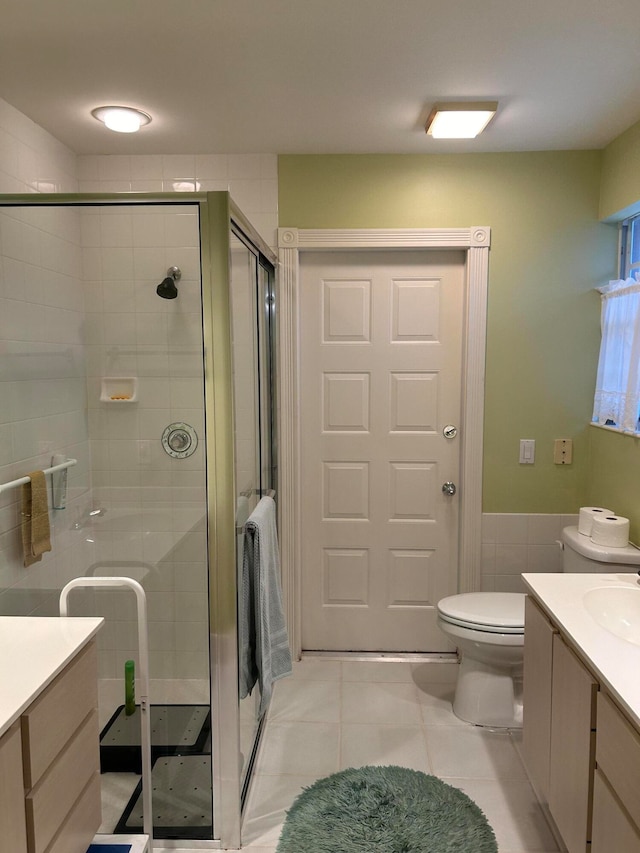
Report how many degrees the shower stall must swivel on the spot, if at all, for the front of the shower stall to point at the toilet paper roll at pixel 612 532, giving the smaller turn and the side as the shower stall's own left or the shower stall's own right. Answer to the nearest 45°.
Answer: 0° — it already faces it

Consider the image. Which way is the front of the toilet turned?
to the viewer's left

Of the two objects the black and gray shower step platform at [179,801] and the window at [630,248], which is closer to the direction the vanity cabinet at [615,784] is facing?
the black and gray shower step platform

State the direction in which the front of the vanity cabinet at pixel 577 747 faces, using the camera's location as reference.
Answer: facing to the left of the viewer

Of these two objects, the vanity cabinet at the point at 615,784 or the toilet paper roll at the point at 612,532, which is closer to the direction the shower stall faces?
the toilet paper roll

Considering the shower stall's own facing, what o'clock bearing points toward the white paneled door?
The white paneled door is roughly at 11 o'clock from the shower stall.

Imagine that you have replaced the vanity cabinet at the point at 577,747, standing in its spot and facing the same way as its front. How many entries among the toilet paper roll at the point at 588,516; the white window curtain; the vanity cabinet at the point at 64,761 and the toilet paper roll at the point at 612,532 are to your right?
3

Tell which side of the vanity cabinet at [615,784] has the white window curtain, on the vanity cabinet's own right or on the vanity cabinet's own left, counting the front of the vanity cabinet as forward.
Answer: on the vanity cabinet's own right

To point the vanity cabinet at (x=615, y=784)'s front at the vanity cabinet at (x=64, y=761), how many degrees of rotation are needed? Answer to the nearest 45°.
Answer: approximately 45° to its left

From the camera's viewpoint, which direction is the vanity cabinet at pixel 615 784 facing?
to the viewer's left

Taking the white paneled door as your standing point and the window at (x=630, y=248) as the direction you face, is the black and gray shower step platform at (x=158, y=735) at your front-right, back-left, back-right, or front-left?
back-right

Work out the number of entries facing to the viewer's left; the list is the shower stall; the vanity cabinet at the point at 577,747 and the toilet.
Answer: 2

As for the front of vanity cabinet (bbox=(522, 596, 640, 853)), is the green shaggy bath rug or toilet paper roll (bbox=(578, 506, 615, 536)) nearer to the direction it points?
the green shaggy bath rug

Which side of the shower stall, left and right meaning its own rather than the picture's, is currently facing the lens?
right
